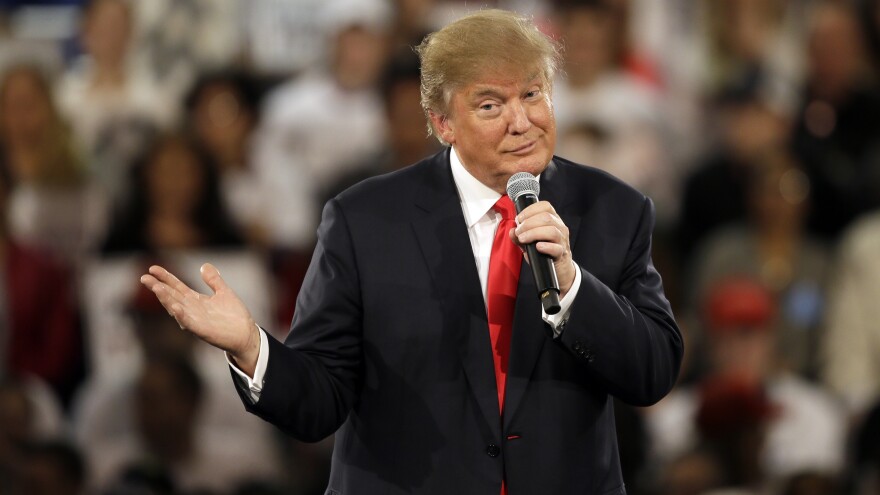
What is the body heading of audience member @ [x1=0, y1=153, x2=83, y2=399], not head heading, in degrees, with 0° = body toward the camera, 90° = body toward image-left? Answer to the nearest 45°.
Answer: approximately 0°

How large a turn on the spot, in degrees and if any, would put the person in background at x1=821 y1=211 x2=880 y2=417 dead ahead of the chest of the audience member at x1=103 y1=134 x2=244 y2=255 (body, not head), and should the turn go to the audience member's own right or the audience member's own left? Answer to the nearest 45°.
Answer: approximately 90° to the audience member's own left

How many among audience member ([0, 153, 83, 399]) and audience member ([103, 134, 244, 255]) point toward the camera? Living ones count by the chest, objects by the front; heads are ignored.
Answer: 2

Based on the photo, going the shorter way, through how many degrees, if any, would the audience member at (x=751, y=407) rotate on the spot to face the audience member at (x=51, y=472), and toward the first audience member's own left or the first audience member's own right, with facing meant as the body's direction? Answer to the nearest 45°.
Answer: approximately 90° to the first audience member's own right

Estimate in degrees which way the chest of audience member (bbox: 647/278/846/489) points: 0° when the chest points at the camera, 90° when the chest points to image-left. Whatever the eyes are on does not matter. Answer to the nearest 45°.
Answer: approximately 0°
